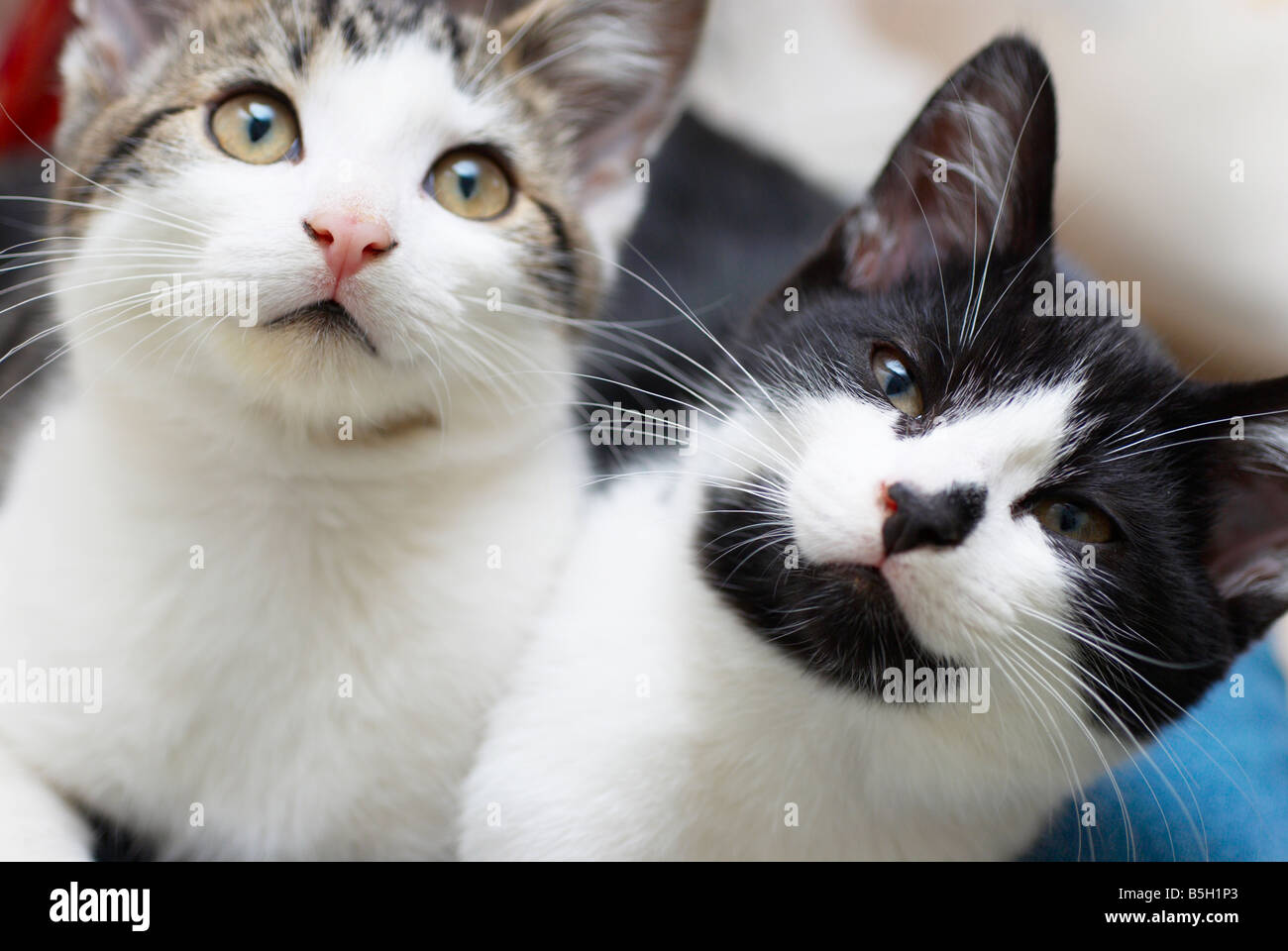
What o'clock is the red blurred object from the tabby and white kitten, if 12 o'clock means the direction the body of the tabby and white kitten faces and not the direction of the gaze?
The red blurred object is roughly at 5 o'clock from the tabby and white kitten.

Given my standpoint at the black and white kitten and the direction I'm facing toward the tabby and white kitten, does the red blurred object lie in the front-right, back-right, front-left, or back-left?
front-right

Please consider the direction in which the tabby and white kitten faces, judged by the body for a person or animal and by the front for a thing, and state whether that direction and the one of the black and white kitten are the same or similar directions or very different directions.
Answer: same or similar directions

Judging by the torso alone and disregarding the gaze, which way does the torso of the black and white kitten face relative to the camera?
toward the camera

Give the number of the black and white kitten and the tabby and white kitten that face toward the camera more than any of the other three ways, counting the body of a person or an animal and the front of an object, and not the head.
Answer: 2

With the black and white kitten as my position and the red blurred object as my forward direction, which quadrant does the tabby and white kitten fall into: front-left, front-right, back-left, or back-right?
front-left

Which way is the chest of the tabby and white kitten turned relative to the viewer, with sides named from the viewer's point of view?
facing the viewer
